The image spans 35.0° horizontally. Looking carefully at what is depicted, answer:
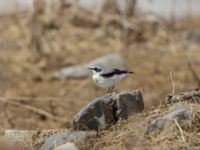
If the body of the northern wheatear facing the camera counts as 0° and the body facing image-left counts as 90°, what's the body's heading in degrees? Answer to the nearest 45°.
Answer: approximately 90°

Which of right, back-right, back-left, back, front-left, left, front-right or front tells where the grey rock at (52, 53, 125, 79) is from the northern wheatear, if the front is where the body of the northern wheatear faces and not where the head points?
right

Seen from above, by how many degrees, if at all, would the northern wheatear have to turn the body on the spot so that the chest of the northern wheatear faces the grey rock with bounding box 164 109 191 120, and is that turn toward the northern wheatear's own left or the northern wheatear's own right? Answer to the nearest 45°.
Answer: approximately 135° to the northern wheatear's own left

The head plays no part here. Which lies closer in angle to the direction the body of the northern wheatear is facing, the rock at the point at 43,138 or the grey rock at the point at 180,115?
the rock

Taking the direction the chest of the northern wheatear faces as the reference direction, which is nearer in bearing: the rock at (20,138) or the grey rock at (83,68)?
the rock
